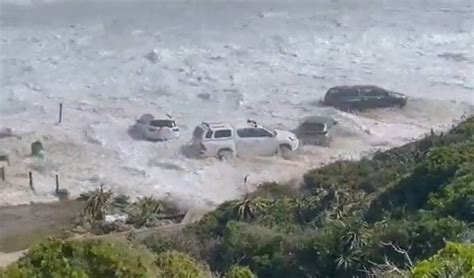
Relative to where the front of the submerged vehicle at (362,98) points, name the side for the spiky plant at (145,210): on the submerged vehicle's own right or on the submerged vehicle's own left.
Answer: on the submerged vehicle's own right

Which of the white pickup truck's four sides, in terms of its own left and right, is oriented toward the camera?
right

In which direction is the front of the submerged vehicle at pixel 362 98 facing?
to the viewer's right

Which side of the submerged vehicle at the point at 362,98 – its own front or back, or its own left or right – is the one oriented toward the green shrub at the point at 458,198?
right

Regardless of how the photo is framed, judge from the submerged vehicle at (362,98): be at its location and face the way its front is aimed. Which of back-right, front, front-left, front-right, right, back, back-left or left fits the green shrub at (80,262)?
right

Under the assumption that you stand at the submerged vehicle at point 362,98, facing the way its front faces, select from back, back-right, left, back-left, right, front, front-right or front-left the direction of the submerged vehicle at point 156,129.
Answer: back-right

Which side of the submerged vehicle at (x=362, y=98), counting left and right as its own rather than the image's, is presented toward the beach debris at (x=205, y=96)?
back

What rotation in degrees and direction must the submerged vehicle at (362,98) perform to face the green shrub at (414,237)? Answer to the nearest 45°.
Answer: approximately 90° to its right

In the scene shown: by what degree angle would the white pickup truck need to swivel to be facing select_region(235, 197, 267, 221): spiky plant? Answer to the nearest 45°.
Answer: approximately 90° to its right
